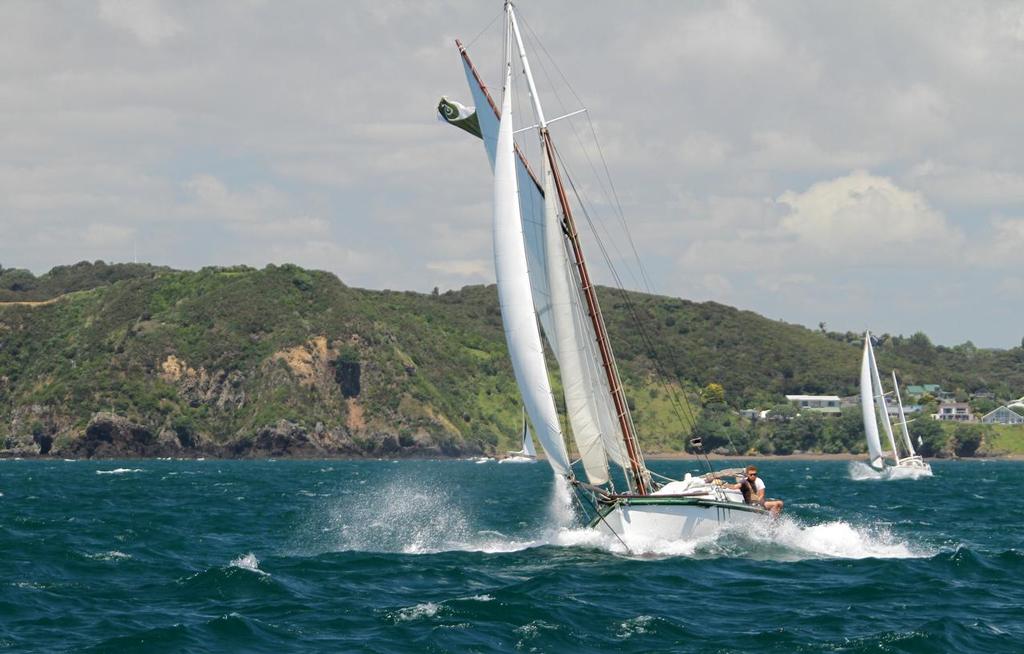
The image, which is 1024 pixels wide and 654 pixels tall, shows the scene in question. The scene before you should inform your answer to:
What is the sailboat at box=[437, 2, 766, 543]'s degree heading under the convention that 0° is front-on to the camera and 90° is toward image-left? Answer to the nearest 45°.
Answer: approximately 45°
